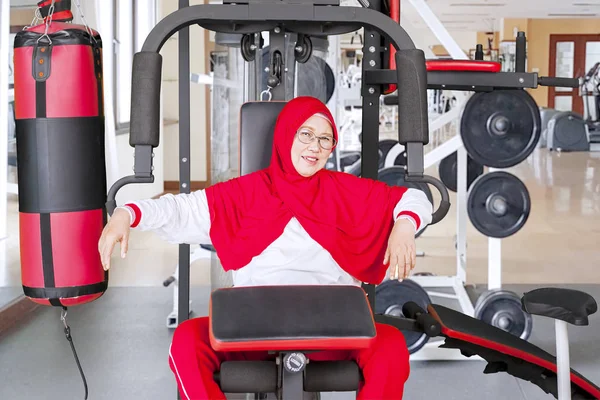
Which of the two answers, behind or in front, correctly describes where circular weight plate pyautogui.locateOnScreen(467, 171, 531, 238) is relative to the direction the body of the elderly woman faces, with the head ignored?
behind

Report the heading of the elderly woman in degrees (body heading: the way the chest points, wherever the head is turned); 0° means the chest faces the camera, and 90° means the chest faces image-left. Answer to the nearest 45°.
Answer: approximately 0°

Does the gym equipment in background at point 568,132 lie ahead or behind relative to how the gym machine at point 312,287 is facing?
behind

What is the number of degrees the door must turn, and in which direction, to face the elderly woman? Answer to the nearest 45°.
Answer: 0° — it already faces them

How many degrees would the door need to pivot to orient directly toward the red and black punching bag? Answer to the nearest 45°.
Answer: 0° — it already faces it

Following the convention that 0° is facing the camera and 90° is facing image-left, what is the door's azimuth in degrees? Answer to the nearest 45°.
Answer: approximately 0°

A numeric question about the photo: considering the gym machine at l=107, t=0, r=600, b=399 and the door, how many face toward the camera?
2

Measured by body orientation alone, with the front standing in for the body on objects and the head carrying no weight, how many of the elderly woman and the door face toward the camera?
2

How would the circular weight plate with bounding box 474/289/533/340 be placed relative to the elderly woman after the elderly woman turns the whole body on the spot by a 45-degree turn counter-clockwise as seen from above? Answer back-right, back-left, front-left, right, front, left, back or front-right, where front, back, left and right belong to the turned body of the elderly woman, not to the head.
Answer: left
